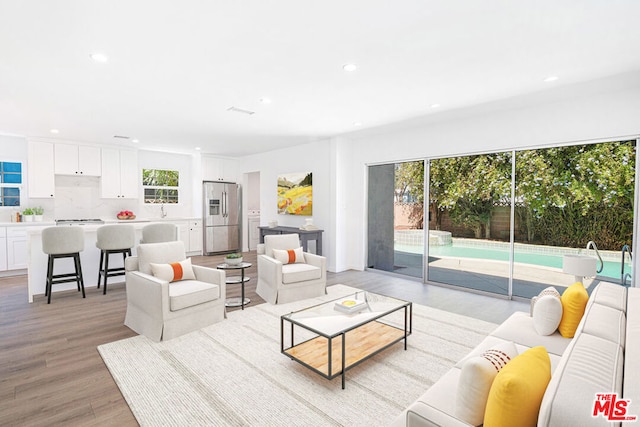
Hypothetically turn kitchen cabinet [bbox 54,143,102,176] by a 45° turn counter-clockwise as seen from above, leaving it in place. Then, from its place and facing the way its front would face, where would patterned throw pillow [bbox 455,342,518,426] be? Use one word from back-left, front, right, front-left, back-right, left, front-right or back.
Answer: front-right

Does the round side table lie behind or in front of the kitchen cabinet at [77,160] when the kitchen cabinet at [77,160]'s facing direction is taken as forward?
in front

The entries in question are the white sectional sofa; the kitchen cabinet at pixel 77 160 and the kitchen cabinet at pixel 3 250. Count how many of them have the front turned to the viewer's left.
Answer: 1

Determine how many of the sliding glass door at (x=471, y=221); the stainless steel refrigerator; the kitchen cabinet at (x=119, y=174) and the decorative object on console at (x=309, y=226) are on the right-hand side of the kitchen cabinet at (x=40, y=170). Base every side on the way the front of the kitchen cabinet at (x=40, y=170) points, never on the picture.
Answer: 0

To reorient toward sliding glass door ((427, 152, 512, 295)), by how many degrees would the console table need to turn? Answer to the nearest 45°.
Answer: approximately 90° to its left

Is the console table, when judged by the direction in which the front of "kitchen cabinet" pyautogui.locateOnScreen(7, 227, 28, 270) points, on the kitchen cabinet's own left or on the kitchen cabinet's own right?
on the kitchen cabinet's own left

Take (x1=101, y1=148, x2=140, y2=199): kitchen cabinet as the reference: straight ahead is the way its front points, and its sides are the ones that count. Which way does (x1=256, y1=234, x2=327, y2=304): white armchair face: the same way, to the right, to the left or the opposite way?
the same way

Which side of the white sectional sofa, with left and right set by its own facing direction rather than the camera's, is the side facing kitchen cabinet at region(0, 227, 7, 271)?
front

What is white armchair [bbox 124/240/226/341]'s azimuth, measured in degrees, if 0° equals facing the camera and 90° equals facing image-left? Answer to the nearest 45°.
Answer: approximately 315°

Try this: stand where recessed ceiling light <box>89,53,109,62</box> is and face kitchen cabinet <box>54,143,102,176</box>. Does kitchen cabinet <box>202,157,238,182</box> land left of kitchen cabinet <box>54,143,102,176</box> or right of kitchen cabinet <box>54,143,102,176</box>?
right

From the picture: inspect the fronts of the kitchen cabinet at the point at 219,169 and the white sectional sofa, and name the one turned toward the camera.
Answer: the kitchen cabinet

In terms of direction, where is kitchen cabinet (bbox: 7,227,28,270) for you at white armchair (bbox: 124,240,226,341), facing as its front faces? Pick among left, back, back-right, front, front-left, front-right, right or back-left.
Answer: back

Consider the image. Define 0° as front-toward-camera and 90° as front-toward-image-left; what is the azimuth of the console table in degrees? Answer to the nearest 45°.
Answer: approximately 45°

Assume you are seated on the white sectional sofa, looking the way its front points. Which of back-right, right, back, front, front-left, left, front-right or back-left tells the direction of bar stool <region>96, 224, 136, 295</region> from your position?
front

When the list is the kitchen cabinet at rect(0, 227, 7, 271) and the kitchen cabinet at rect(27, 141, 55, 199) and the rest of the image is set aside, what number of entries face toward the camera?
2

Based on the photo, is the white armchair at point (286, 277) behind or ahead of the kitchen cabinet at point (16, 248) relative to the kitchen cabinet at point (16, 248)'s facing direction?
ahead

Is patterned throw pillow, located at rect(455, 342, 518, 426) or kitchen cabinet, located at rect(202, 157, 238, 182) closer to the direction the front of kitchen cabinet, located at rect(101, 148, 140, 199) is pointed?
the patterned throw pillow

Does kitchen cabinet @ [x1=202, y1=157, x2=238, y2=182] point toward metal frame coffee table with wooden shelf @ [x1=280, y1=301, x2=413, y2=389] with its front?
yes

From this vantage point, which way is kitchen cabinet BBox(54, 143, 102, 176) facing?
toward the camera
